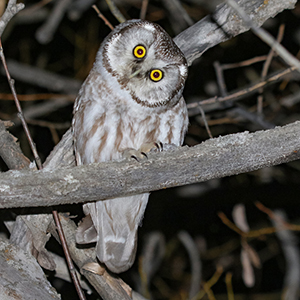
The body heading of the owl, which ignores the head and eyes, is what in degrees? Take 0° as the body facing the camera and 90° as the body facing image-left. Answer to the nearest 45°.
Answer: approximately 0°

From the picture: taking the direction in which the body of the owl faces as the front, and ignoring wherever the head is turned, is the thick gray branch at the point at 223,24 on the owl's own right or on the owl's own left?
on the owl's own left

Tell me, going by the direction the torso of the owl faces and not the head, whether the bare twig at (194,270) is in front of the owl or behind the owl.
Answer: behind
